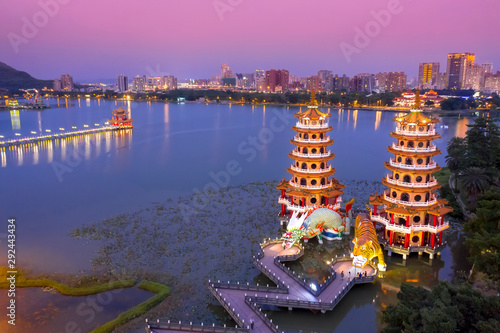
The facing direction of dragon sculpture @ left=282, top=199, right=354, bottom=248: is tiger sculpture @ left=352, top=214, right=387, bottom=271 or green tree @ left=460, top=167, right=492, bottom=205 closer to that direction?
the tiger sculpture

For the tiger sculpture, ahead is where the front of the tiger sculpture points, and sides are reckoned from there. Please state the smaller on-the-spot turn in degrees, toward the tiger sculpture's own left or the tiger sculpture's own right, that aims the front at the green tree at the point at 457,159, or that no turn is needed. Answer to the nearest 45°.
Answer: approximately 180°

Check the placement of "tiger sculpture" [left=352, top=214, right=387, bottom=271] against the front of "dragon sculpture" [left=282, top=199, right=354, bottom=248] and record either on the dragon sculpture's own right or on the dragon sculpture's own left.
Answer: on the dragon sculpture's own left

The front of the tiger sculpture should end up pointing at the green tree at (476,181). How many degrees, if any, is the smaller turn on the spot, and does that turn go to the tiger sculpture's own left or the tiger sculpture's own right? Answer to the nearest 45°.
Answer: approximately 135° to the tiger sculpture's own left

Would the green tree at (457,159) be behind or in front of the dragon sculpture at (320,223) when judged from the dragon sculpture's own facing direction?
behind

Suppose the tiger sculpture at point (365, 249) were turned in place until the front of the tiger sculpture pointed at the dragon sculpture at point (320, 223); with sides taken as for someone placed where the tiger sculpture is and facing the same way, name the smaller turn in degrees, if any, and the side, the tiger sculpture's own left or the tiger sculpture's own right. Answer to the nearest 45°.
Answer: approximately 135° to the tiger sculpture's own right

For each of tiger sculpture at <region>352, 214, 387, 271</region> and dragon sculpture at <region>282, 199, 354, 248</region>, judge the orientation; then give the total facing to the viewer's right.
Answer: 0

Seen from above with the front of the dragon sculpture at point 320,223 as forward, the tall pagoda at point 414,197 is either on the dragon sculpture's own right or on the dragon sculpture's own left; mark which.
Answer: on the dragon sculpture's own left

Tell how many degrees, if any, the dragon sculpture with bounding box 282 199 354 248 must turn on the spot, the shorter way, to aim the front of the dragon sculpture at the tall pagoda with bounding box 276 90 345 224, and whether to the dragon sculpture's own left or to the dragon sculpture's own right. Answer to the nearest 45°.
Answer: approximately 135° to the dragon sculpture's own right

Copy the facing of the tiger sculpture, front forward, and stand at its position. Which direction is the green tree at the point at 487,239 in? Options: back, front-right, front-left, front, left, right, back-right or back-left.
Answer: left

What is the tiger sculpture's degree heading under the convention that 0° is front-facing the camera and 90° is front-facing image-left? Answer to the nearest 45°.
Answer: approximately 0°

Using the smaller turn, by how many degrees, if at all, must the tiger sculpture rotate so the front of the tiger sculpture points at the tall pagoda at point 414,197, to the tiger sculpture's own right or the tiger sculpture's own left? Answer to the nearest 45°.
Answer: approximately 135° to the tiger sculpture's own left
